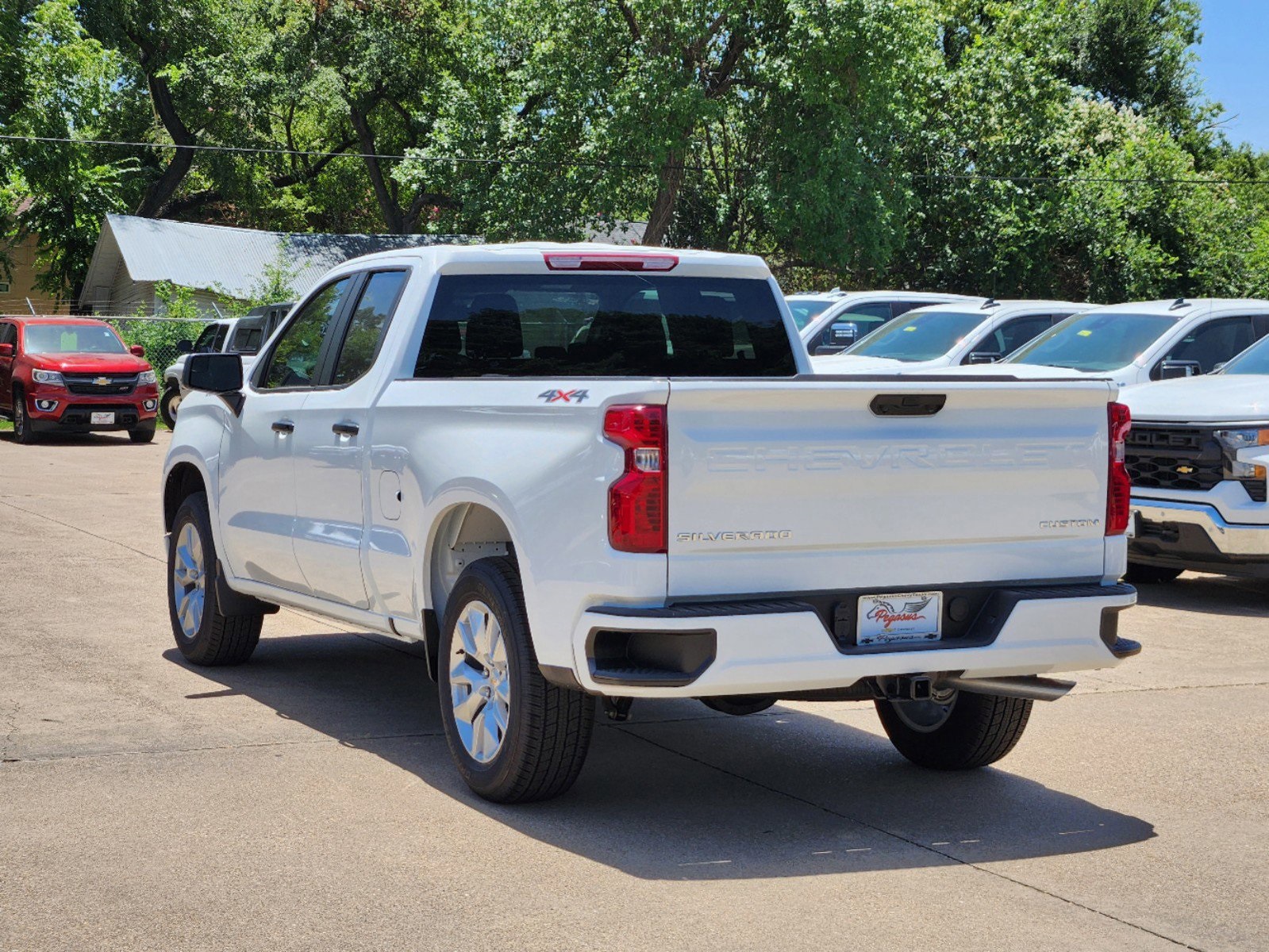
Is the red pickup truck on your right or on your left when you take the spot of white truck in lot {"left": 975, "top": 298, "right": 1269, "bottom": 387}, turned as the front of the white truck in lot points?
on your right

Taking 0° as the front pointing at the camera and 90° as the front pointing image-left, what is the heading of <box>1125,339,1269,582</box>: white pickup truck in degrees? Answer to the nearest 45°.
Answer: approximately 45°

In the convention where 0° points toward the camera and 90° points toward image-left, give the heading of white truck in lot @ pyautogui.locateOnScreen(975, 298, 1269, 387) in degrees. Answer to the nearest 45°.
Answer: approximately 45°

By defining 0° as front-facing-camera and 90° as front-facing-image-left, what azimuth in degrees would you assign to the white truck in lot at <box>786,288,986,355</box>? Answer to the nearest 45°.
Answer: approximately 45°

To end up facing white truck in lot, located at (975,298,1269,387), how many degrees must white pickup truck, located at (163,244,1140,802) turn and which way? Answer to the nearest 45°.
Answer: approximately 90° to its right

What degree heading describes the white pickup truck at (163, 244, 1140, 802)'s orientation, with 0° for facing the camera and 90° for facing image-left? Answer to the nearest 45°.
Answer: approximately 135°

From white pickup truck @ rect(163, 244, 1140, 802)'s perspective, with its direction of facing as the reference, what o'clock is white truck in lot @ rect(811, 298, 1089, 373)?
The white truck in lot is roughly at 2 o'clock from the white pickup truck.

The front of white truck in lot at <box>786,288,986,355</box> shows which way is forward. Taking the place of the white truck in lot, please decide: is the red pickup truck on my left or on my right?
on my right

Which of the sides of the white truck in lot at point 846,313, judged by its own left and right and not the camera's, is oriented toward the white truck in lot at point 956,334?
left
